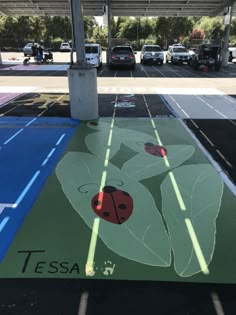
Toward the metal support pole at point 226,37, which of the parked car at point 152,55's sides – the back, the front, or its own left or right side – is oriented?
left

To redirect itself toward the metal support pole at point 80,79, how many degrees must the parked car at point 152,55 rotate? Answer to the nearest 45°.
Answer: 0° — it already faces it

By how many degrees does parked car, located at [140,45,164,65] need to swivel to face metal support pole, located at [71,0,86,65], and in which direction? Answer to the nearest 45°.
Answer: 0° — it already faces it

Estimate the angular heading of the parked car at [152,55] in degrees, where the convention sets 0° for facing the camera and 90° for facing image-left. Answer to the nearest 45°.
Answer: approximately 0°
